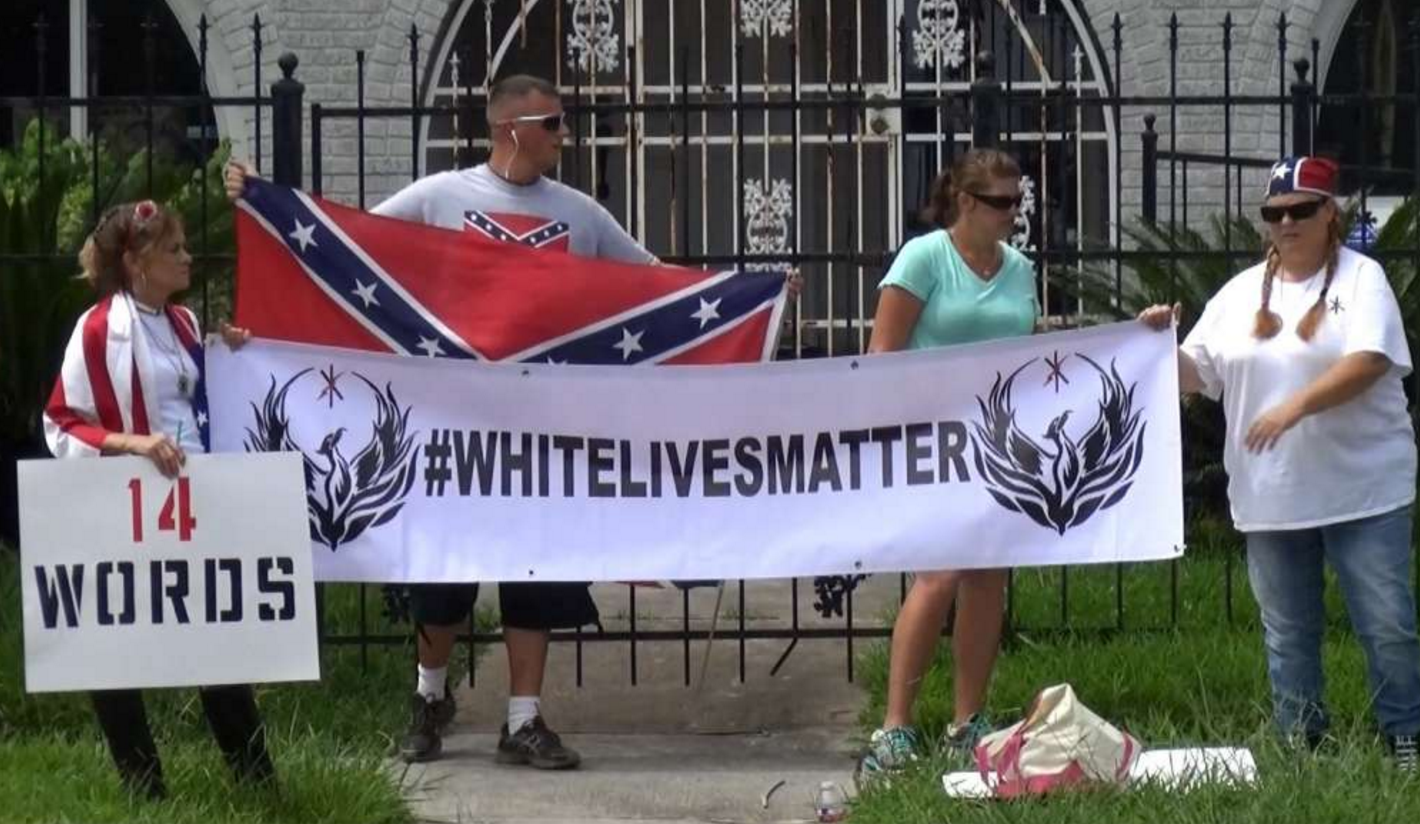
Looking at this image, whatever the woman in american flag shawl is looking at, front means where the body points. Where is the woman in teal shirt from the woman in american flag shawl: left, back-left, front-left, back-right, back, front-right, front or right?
front-left

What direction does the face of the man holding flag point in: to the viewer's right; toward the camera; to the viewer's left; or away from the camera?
to the viewer's right

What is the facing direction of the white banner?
toward the camera

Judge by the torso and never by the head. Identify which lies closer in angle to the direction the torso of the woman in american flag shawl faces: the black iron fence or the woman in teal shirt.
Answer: the woman in teal shirt

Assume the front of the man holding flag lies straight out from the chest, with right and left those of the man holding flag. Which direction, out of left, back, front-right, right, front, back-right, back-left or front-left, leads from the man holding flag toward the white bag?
front-left

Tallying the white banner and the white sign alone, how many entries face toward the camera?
2

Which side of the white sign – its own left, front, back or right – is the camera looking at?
front

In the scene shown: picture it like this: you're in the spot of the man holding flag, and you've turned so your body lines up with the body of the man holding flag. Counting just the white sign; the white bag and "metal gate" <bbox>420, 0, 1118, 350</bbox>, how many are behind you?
1

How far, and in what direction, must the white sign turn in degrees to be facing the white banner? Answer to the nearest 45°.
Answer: approximately 90° to its left

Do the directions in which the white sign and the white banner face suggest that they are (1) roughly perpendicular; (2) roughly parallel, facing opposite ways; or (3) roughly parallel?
roughly parallel

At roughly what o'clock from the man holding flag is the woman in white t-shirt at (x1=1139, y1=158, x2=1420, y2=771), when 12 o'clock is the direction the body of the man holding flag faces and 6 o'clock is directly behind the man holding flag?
The woman in white t-shirt is roughly at 10 o'clock from the man holding flag.

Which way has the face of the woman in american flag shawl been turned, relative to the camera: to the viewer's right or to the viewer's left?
to the viewer's right
